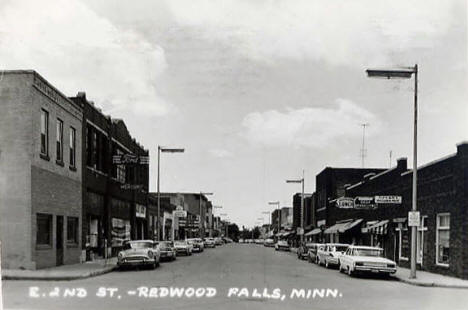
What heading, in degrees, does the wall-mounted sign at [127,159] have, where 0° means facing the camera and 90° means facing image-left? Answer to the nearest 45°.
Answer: approximately 0°

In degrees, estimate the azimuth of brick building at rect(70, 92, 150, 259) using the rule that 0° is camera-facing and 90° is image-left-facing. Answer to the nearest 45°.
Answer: approximately 270°
